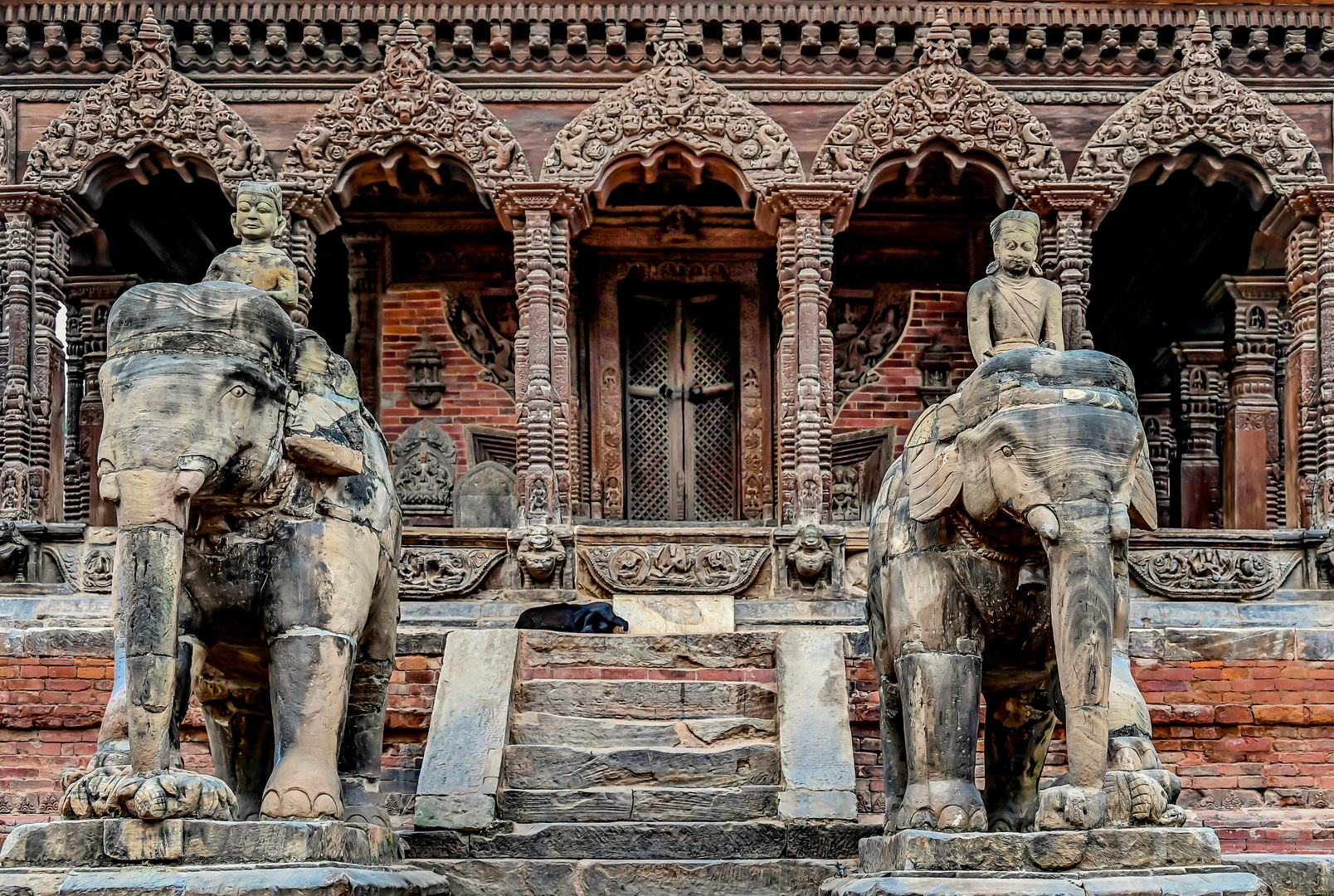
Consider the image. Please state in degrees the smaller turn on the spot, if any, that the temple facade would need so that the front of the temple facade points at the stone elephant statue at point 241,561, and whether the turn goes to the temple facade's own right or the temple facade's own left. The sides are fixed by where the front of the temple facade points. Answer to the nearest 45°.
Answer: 0° — it already faces it

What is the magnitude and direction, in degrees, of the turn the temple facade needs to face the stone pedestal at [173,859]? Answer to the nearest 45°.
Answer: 0° — it already faces it

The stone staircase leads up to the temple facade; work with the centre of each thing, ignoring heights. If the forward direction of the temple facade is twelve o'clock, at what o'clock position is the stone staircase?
The stone staircase is roughly at 12 o'clock from the temple facade.

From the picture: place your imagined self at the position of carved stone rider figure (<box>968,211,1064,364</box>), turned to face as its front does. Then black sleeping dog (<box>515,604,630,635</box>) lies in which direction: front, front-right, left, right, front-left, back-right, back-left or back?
back-right

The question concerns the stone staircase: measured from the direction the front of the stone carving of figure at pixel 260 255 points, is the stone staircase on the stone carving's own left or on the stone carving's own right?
on the stone carving's own left

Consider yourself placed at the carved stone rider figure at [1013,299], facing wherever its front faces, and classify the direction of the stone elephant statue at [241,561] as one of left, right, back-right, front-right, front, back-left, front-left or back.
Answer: front-right

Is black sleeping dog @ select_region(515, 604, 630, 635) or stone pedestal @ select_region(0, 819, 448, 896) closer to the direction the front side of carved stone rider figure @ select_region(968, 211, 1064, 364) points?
the stone pedestal

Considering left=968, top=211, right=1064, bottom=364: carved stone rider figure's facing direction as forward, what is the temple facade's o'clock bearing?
The temple facade is roughly at 5 o'clock from the carved stone rider figure.

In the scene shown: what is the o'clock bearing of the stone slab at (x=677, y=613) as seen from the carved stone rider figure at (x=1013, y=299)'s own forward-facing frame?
The stone slab is roughly at 5 o'clock from the carved stone rider figure.

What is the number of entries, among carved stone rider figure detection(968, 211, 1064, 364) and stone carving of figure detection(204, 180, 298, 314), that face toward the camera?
2
